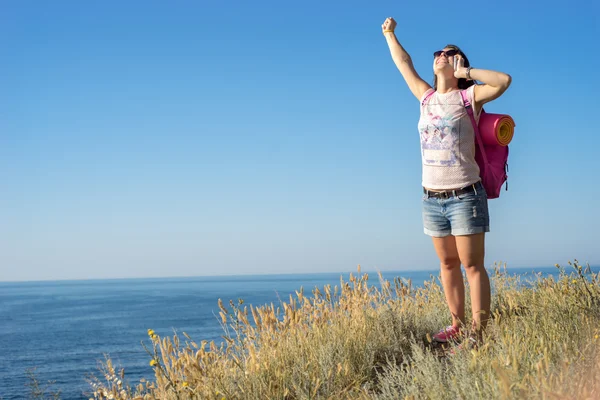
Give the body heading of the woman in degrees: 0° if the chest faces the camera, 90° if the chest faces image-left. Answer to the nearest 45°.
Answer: approximately 45°

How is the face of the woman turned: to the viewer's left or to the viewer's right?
to the viewer's left
